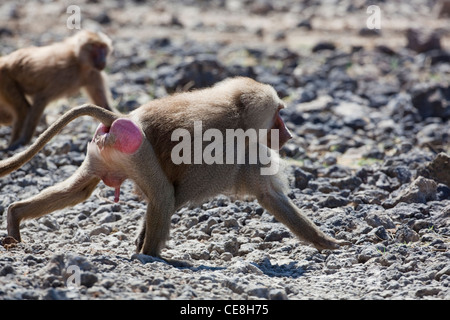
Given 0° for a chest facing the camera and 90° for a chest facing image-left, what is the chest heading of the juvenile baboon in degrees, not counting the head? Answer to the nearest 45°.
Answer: approximately 270°
